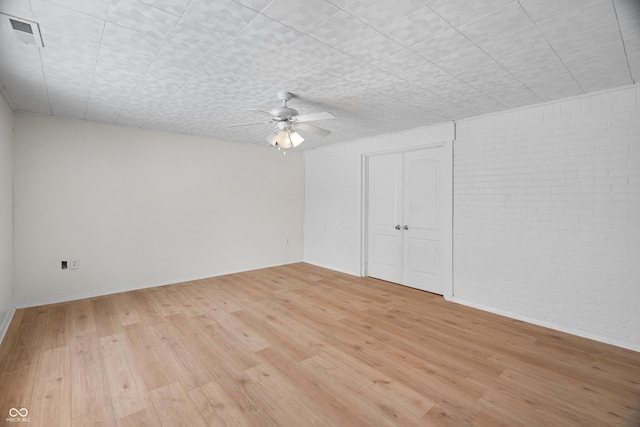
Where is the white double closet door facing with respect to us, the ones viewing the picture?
facing the viewer and to the left of the viewer

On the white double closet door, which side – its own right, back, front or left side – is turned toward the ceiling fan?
front
